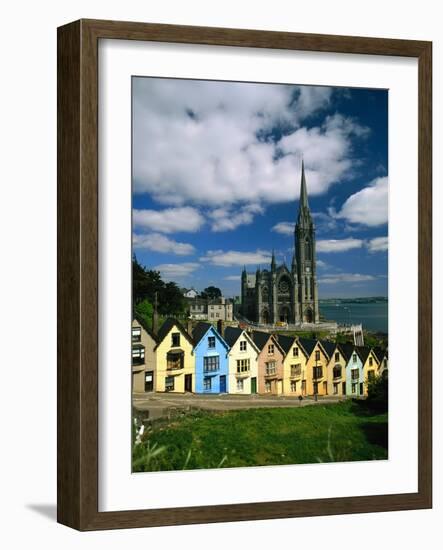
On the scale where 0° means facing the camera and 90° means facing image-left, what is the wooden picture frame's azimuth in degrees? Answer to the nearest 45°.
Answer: approximately 315°
